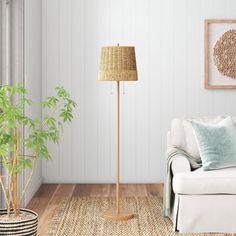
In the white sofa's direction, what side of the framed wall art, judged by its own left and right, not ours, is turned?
front

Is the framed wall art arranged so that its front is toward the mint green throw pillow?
yes

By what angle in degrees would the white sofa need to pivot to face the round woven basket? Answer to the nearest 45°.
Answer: approximately 45° to its right

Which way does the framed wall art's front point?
toward the camera

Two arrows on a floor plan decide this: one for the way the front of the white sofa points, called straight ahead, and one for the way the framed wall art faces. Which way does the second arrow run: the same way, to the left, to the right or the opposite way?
the same way

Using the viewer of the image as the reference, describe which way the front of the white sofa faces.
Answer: facing the viewer

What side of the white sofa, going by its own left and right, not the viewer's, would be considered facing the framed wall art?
back

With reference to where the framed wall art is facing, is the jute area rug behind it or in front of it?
in front

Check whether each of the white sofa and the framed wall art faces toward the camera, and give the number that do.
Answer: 2

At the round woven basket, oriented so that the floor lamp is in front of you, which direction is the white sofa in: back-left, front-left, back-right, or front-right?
front-right
